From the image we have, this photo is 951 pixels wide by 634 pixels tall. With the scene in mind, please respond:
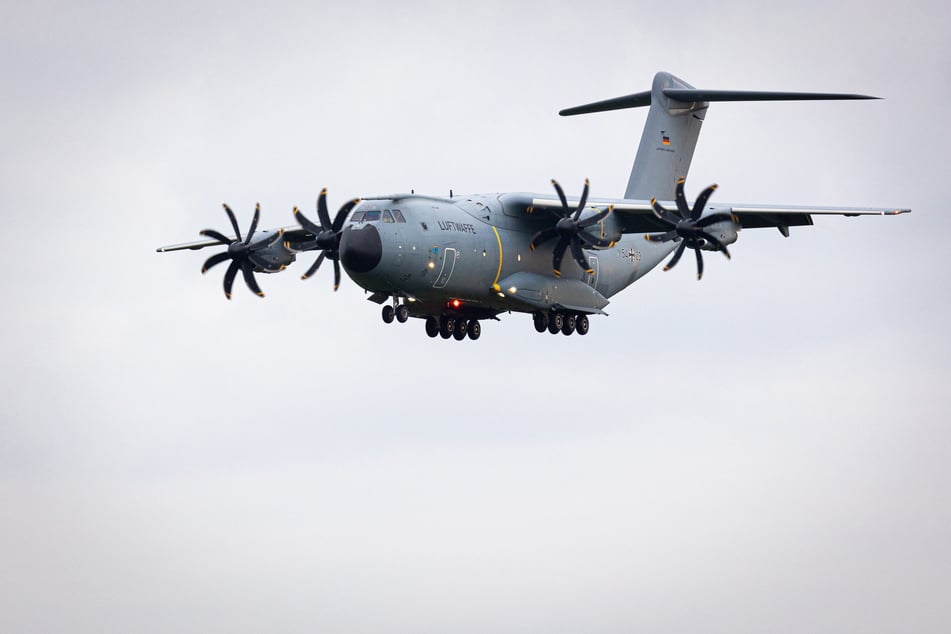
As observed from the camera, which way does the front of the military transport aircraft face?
facing the viewer and to the left of the viewer
